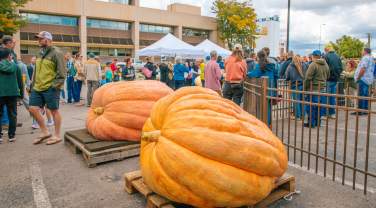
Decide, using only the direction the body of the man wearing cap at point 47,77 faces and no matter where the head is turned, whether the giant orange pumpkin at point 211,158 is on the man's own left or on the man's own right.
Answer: on the man's own left

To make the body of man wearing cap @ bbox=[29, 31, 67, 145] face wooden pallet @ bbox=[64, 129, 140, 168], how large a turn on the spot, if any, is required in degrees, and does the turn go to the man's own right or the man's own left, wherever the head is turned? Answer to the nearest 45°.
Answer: approximately 90° to the man's own left

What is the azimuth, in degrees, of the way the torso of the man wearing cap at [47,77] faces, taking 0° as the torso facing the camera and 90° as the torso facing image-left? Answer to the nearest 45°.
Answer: approximately 45°

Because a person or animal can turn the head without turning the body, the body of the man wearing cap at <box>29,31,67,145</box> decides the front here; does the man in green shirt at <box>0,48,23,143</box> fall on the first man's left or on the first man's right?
on the first man's right

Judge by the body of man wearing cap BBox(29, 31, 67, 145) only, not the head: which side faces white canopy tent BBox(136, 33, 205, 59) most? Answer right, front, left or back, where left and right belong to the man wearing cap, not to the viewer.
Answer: back
